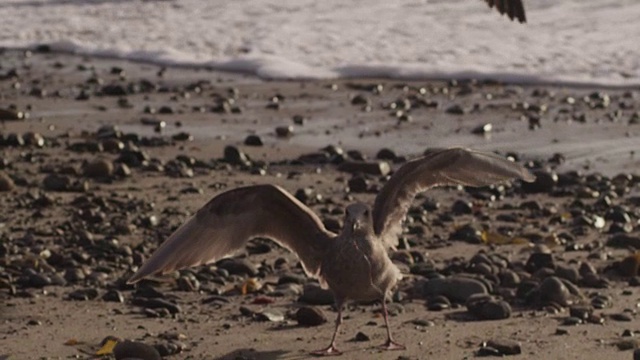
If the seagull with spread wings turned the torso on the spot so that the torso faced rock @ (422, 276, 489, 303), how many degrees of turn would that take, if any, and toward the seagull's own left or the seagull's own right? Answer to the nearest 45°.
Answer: approximately 135° to the seagull's own left

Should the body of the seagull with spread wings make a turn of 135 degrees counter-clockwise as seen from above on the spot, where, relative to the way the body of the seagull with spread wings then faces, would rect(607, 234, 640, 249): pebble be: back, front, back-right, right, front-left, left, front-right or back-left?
front

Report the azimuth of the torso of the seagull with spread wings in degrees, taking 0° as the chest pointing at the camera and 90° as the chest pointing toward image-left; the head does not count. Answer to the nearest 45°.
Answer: approximately 0°

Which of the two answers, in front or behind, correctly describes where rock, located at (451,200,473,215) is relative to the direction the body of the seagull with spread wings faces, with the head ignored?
behind

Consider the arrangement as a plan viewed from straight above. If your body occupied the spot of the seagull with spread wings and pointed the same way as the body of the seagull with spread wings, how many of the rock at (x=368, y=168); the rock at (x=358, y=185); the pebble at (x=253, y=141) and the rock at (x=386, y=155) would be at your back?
4

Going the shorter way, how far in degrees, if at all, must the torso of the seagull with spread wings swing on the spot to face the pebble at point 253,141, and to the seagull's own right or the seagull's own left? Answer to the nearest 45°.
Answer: approximately 180°

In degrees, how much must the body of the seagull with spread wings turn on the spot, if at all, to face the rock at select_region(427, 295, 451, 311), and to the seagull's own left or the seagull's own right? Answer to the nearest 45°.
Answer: approximately 135° to the seagull's own left

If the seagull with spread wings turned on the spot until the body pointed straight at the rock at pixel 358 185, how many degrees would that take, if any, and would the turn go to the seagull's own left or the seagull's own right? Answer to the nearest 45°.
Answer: approximately 180°

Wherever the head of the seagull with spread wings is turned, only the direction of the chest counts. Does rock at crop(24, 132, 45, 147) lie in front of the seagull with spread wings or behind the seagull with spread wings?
behind

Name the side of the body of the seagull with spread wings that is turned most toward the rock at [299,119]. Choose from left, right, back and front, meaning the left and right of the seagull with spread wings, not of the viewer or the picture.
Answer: back

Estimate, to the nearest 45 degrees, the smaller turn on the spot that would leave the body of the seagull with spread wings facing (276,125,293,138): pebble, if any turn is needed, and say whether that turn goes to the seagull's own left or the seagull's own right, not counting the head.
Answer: approximately 180°

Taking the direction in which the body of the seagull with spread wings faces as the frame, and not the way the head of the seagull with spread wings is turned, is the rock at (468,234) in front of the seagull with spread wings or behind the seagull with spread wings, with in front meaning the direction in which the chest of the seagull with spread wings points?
behind
